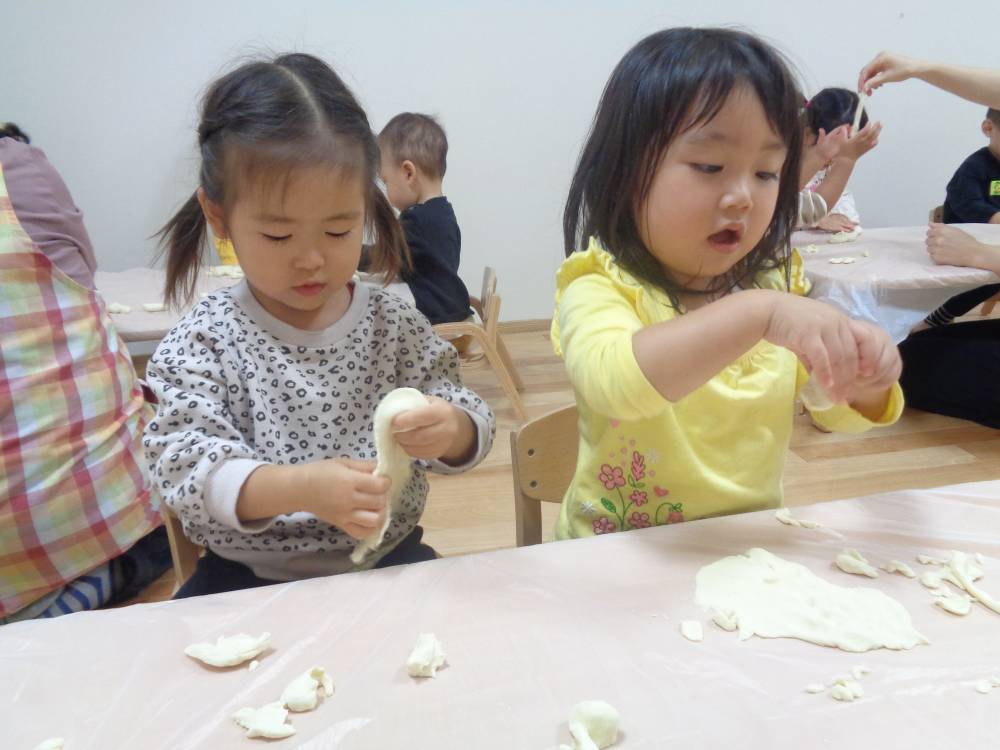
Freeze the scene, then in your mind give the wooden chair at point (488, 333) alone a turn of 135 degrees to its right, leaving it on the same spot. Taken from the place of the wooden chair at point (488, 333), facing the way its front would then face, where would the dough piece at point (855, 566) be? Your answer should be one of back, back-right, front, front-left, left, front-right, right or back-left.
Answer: back-right

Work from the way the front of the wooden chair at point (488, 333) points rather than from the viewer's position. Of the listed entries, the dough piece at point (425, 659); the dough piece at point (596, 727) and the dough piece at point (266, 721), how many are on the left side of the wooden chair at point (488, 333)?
3

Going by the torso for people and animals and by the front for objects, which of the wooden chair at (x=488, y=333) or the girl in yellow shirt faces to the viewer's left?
the wooden chair

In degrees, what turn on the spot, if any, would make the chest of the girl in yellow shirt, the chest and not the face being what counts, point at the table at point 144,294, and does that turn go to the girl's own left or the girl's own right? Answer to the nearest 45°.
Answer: approximately 180°

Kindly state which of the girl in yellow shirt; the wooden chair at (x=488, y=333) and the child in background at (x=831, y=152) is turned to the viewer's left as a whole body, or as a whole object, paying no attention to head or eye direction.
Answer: the wooden chair

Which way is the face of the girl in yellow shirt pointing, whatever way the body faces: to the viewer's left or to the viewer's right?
to the viewer's right

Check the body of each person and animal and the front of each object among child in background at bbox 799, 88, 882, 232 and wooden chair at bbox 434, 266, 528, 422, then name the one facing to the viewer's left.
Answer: the wooden chair

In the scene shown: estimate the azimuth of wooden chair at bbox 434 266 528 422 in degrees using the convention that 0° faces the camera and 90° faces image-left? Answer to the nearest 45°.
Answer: approximately 90°

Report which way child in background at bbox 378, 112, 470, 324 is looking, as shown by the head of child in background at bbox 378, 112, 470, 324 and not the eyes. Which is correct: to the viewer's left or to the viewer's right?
to the viewer's left

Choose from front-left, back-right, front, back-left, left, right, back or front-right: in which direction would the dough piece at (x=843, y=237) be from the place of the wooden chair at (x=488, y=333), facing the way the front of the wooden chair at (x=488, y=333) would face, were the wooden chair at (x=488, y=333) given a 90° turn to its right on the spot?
right

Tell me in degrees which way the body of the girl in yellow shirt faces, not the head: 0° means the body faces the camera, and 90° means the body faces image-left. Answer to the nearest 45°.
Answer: approximately 315°
